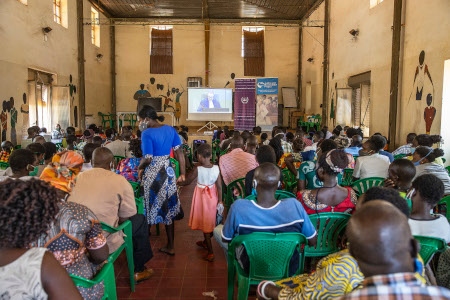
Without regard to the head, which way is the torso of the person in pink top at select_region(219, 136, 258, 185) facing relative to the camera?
away from the camera

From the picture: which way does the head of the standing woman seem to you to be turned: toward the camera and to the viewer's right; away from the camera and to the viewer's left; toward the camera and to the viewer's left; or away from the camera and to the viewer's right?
away from the camera and to the viewer's left

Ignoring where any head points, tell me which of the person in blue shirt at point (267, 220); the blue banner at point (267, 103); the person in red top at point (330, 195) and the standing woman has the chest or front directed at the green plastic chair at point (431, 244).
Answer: the blue banner

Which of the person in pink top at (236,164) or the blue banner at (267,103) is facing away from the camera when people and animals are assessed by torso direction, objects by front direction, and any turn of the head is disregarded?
the person in pink top

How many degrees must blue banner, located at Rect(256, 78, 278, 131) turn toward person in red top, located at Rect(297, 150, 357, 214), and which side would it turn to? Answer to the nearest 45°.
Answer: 0° — it already faces them

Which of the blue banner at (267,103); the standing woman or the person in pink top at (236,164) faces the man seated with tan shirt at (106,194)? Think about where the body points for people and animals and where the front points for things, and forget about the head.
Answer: the blue banner

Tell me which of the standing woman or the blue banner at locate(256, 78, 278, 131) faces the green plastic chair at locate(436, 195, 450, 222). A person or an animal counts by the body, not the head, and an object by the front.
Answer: the blue banner

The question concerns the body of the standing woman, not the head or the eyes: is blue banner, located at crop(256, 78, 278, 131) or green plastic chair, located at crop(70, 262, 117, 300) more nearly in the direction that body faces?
the blue banner

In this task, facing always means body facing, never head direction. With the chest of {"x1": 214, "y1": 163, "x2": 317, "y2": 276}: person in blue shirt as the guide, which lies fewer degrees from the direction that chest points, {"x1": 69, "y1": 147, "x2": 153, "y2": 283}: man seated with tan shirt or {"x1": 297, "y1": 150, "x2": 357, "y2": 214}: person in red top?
the person in red top

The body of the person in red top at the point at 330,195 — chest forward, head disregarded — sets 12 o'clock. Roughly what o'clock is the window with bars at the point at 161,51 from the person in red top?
The window with bars is roughly at 11 o'clock from the person in red top.

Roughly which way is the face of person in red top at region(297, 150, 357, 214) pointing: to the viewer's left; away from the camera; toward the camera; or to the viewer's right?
away from the camera

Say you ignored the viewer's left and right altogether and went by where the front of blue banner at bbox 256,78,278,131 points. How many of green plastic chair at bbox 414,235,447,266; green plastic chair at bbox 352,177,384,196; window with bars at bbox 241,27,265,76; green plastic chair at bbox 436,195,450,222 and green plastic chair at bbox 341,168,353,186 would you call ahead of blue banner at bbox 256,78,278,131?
4

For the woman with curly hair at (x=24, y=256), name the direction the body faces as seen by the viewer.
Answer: away from the camera
